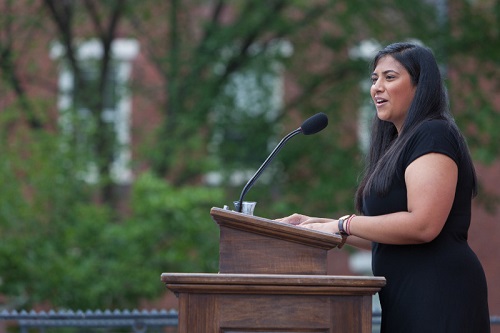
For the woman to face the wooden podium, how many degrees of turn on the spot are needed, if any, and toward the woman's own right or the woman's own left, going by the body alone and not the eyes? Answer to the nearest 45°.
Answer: approximately 45° to the woman's own left

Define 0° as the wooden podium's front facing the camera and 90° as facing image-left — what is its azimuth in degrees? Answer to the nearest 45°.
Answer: approximately 90°

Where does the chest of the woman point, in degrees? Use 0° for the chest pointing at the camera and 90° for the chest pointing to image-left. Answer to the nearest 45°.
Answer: approximately 90°

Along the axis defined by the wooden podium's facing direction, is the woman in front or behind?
behind

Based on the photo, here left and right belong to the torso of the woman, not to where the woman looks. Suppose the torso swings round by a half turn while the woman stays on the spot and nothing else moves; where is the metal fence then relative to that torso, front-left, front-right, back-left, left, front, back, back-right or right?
back-left

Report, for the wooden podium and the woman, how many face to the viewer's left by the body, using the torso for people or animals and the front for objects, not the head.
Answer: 2

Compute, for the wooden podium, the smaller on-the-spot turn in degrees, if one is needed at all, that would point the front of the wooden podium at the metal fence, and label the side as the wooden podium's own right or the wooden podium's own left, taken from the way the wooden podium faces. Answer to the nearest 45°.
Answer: approximately 90° to the wooden podium's own right
